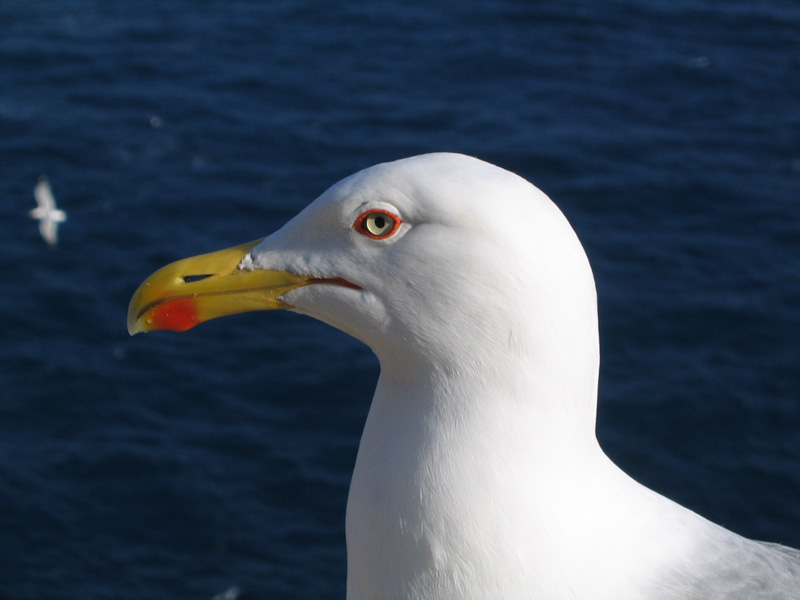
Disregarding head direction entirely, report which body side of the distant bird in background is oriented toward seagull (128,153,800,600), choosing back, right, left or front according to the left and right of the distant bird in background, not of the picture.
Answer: left

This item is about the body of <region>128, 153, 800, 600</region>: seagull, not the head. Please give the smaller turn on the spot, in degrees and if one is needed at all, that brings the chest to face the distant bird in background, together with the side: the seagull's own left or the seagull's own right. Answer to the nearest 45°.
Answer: approximately 45° to the seagull's own right

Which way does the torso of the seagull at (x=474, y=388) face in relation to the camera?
to the viewer's left
